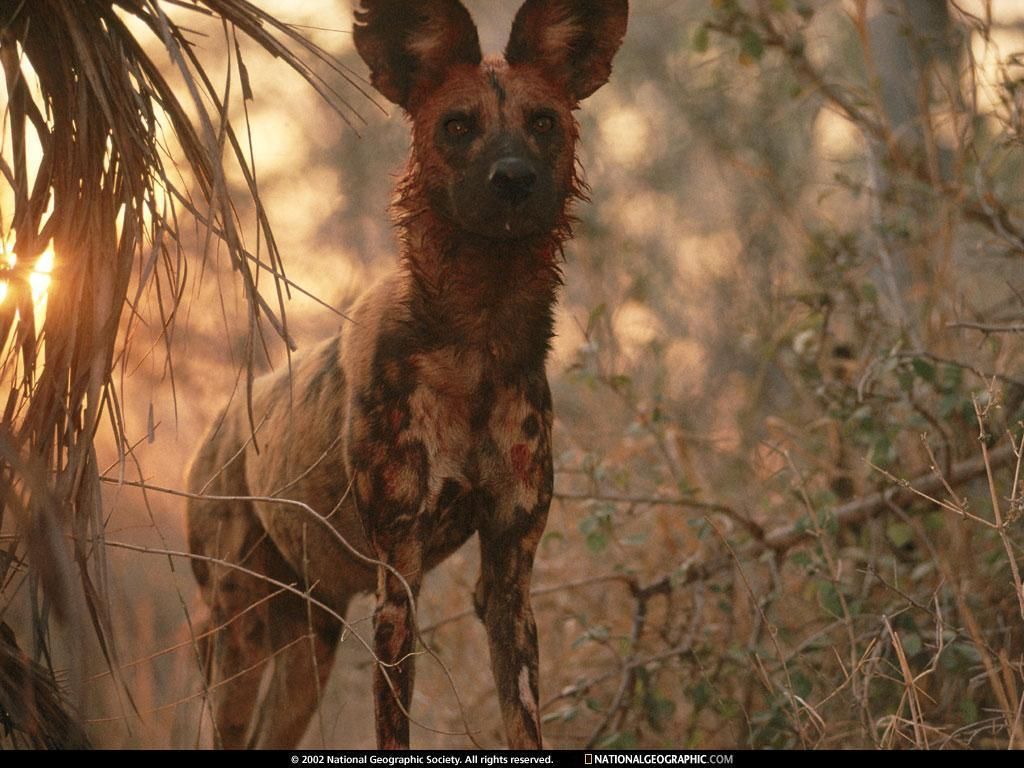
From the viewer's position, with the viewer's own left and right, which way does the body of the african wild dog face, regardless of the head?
facing the viewer and to the right of the viewer

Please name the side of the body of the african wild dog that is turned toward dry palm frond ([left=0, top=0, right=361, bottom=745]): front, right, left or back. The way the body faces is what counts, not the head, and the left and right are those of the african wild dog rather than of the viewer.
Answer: right
